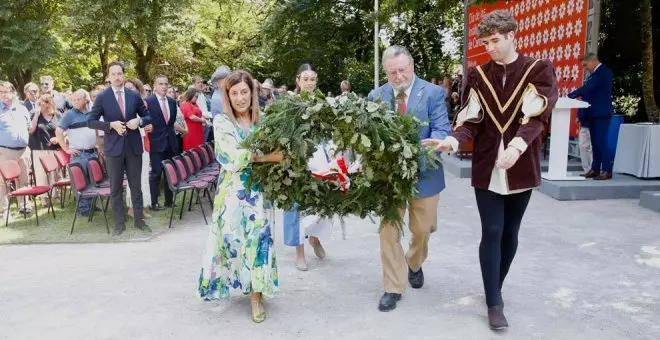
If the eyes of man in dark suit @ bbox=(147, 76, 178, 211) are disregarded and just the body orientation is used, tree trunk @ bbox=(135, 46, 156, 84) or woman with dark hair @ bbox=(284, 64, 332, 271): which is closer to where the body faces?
the woman with dark hair

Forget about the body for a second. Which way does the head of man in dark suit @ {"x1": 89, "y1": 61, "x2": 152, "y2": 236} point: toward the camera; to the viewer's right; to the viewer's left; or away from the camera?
toward the camera

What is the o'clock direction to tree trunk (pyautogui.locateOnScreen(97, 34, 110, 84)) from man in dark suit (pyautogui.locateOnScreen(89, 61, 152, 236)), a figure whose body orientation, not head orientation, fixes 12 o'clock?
The tree trunk is roughly at 6 o'clock from the man in dark suit.

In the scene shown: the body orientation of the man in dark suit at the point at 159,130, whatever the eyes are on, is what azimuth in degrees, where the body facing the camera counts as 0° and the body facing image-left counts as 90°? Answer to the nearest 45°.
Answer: approximately 315°

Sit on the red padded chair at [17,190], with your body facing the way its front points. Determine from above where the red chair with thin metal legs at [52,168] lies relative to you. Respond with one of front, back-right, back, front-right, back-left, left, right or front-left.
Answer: left

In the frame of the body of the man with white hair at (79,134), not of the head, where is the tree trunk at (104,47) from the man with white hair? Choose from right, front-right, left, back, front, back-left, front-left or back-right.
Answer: back-left

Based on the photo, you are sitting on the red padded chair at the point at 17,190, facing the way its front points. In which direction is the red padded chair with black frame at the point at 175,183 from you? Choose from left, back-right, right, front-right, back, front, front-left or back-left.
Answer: front

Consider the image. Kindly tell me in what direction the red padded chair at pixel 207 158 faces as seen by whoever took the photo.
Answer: facing the viewer and to the right of the viewer

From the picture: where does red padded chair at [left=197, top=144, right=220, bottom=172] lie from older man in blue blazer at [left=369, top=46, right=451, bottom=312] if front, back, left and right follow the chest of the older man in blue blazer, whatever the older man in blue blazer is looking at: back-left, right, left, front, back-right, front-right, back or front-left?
right

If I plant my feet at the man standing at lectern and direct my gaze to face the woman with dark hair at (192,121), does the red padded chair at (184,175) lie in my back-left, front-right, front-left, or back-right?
front-left

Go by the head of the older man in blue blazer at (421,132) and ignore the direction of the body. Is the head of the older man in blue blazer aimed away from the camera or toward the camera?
toward the camera

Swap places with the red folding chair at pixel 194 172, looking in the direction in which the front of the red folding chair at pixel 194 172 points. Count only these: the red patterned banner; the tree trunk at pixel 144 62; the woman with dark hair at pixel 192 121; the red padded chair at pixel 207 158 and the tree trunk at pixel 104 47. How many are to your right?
0

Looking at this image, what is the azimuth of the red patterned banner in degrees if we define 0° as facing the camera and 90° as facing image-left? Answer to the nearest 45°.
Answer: approximately 45°

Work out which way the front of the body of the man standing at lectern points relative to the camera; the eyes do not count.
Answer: to the viewer's left

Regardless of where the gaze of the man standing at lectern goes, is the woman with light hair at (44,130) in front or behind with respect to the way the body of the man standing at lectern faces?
in front

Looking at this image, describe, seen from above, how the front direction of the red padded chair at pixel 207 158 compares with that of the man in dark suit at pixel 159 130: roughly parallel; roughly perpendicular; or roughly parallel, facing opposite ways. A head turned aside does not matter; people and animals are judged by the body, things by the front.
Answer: roughly parallel

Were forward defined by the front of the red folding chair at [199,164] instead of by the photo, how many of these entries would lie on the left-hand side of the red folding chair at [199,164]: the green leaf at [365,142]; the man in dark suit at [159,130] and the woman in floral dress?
0

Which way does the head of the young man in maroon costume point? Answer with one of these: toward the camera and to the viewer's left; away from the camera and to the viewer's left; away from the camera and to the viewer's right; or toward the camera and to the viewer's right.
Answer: toward the camera and to the viewer's left
